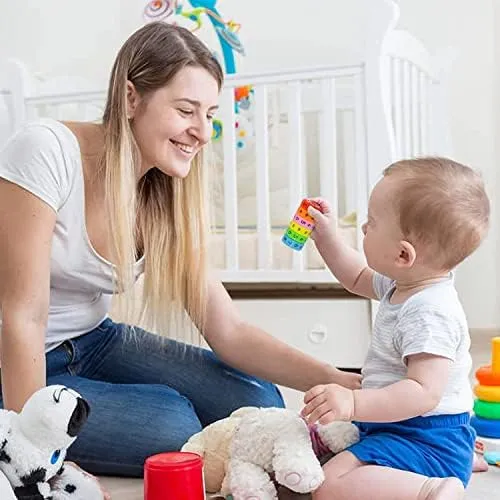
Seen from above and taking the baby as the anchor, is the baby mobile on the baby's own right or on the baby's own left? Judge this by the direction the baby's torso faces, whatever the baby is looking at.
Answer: on the baby's own right

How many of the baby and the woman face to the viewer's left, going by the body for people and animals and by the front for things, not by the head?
1

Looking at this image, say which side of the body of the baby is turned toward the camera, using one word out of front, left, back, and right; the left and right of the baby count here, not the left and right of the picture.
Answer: left

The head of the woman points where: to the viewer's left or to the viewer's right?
to the viewer's right

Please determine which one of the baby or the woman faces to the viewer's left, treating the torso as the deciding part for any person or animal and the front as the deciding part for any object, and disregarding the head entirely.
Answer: the baby

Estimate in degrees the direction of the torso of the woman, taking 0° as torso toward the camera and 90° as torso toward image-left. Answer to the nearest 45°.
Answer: approximately 315°

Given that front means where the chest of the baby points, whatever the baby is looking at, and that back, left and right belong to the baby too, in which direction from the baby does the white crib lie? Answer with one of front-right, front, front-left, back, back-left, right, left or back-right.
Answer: right

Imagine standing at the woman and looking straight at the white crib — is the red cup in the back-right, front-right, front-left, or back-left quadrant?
back-right

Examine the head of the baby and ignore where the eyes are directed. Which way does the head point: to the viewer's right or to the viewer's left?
to the viewer's left
